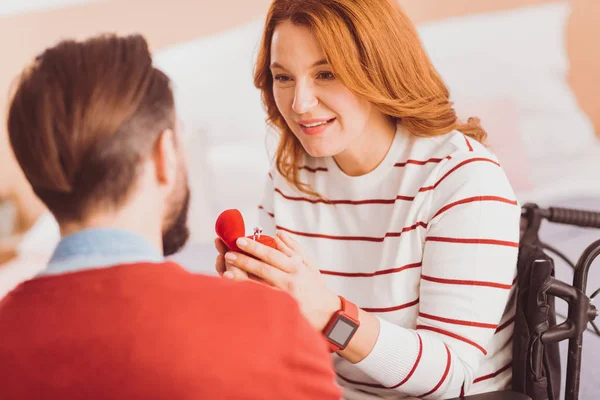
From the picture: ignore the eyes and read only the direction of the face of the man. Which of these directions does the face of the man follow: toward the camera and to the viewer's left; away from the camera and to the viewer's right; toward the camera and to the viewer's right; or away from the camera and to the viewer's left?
away from the camera and to the viewer's right

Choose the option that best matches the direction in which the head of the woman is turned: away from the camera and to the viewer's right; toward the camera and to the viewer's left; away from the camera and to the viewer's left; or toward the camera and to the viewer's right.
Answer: toward the camera and to the viewer's left

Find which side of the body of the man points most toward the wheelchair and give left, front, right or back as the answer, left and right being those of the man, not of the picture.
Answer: front

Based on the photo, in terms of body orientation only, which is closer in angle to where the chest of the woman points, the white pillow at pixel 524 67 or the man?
the man

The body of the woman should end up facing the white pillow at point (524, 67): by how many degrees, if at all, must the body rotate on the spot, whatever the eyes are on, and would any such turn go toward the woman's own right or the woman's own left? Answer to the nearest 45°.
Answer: approximately 135° to the woman's own right

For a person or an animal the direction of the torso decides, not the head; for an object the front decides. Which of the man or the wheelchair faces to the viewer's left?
the wheelchair

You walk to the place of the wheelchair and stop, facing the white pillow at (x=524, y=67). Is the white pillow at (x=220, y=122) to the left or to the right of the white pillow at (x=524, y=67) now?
left

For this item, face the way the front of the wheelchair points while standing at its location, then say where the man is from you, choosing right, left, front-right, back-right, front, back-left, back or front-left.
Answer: front-left

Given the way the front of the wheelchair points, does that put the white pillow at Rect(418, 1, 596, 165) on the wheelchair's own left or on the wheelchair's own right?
on the wheelchair's own right

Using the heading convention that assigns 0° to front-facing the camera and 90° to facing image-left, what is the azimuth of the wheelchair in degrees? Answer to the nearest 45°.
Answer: approximately 90°

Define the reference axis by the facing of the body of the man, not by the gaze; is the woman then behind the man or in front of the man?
in front
